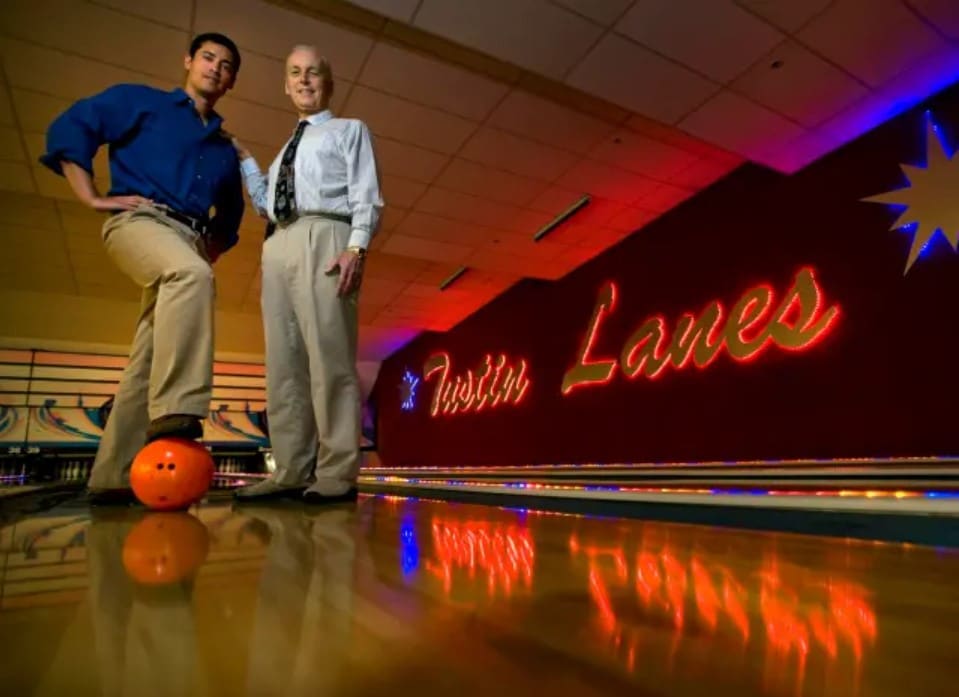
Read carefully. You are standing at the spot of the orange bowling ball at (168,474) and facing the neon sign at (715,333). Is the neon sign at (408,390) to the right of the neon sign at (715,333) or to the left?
left

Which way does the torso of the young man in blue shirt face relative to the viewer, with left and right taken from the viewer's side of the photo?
facing the viewer and to the right of the viewer

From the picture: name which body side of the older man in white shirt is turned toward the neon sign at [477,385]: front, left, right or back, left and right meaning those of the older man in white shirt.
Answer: back

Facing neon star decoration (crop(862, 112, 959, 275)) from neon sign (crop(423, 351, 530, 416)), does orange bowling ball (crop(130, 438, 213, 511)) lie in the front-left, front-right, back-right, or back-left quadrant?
front-right

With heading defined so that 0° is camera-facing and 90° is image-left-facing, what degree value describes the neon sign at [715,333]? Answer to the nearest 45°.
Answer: approximately 45°

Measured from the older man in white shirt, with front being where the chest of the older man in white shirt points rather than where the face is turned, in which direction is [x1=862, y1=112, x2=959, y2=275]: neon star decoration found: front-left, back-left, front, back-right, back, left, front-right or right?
back-left

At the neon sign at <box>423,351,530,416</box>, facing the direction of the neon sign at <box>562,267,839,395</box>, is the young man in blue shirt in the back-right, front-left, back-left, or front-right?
front-right

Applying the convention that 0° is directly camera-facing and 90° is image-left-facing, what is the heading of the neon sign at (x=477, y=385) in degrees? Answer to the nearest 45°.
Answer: approximately 45°

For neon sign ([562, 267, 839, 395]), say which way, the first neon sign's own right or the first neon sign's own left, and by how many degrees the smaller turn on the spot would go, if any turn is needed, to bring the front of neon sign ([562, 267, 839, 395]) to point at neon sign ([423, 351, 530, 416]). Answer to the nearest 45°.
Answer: approximately 90° to the first neon sign's own right

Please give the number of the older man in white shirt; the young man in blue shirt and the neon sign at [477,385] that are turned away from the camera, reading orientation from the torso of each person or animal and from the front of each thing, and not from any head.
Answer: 0

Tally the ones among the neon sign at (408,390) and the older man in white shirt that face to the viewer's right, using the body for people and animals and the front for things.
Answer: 0

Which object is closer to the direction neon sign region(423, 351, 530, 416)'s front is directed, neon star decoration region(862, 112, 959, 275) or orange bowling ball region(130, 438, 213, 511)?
the orange bowling ball

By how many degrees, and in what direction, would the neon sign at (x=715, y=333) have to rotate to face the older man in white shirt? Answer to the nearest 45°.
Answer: approximately 45° to its left

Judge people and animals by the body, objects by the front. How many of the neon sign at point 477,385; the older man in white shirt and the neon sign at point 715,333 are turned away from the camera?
0

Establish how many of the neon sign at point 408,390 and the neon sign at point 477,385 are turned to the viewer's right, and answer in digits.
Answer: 0

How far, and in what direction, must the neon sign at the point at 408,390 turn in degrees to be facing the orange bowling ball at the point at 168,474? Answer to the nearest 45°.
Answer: approximately 45° to its left
